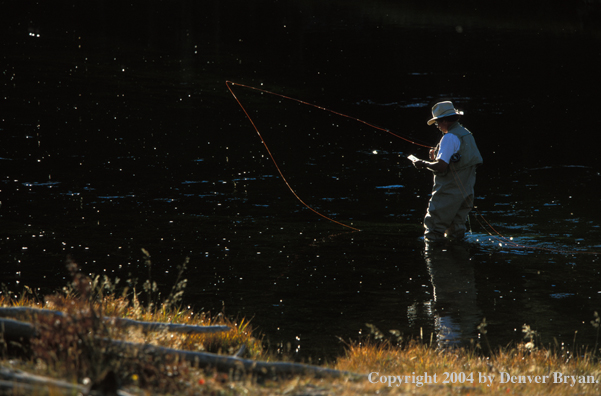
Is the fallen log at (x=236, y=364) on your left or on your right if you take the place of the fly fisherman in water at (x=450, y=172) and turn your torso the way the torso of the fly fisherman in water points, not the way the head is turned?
on your left

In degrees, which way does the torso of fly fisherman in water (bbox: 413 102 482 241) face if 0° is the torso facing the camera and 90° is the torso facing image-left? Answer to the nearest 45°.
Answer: approximately 90°

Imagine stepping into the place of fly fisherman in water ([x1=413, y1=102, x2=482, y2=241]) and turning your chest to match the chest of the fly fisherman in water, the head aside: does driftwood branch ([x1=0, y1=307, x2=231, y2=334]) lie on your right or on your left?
on your left

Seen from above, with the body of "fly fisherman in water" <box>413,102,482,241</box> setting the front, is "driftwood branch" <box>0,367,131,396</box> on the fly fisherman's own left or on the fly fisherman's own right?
on the fly fisherman's own left

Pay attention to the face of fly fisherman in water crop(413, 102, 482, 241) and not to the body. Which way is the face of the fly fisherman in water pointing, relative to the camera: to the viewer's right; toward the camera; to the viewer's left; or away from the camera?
to the viewer's left

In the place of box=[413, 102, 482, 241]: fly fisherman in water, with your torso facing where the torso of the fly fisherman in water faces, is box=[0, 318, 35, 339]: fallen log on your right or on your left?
on your left
